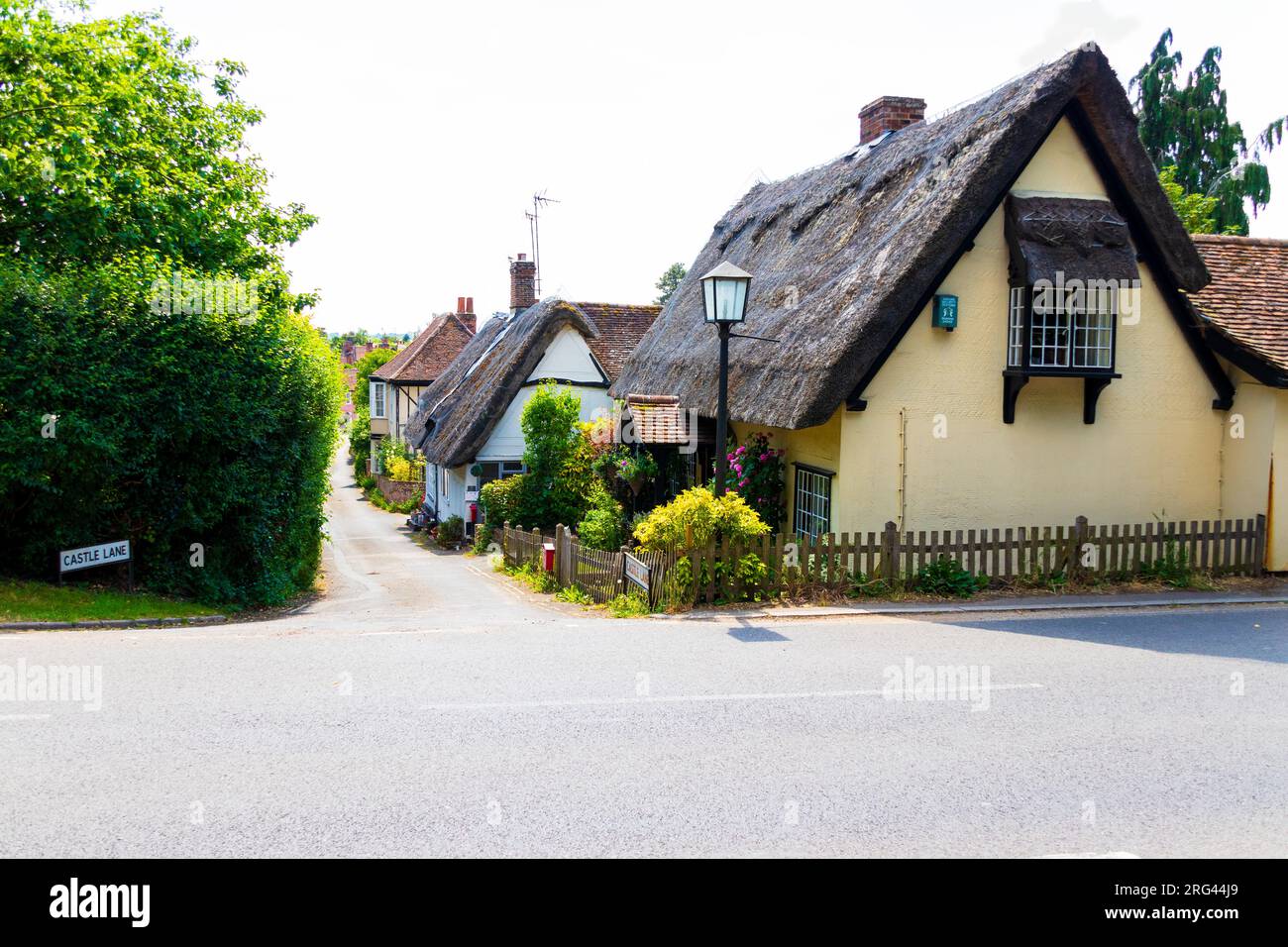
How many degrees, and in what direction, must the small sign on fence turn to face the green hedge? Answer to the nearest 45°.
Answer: approximately 45° to its right

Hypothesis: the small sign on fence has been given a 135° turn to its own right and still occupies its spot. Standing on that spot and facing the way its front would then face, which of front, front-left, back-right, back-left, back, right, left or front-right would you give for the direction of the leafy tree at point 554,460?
front

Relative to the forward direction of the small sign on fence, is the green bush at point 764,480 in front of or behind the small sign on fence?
behind

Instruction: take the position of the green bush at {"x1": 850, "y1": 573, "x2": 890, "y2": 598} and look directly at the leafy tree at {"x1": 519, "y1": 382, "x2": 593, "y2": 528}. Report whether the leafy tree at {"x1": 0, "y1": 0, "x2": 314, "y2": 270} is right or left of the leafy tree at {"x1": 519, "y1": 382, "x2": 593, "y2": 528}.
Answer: left

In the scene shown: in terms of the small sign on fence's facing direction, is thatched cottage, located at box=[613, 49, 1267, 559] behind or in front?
behind

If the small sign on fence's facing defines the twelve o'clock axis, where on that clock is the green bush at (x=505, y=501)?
The green bush is roughly at 4 o'clock from the small sign on fence.

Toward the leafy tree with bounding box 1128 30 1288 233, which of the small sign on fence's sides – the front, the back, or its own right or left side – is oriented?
back

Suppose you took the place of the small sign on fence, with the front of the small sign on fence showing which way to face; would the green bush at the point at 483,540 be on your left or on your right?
on your right

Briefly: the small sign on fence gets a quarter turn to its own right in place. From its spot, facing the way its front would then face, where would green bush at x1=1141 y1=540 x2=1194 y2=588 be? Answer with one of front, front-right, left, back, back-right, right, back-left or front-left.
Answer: back-right

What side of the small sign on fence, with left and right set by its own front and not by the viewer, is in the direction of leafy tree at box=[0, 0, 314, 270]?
right

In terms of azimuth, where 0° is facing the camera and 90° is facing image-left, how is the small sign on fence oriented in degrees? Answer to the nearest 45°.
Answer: approximately 45°

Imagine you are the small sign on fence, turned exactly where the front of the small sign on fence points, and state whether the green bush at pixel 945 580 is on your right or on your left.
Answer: on your left
